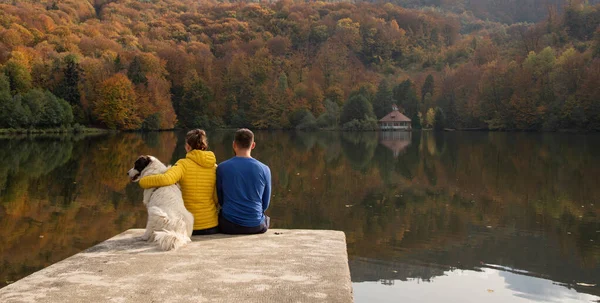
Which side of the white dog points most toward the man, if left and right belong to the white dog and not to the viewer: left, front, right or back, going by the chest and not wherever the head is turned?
right

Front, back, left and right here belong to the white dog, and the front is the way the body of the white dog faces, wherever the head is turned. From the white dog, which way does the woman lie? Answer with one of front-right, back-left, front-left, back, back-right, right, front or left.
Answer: right

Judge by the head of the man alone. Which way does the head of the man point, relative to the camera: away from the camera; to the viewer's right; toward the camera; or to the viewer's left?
away from the camera

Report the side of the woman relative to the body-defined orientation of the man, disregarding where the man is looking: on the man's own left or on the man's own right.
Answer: on the man's own left

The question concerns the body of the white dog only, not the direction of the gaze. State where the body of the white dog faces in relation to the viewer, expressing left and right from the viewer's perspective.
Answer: facing away from the viewer and to the left of the viewer

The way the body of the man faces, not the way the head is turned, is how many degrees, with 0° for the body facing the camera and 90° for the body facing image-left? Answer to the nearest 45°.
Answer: approximately 180°

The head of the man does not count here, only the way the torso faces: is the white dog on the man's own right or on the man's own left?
on the man's own left
